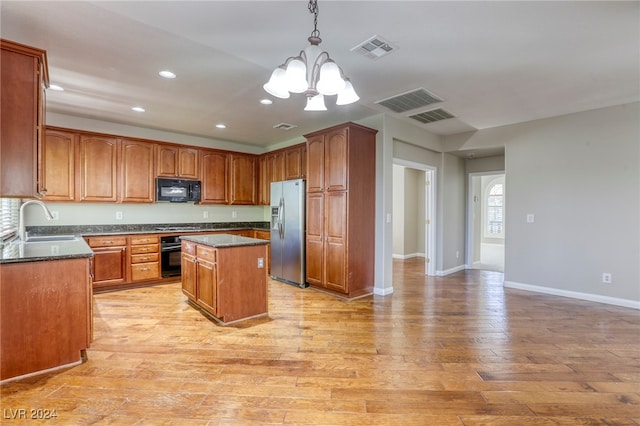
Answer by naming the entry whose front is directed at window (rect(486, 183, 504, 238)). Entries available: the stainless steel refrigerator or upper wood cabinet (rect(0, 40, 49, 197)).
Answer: the upper wood cabinet

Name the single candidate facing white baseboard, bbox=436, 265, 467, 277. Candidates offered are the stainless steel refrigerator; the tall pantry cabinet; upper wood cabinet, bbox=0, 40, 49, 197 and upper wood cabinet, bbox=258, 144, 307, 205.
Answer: upper wood cabinet, bbox=0, 40, 49, 197

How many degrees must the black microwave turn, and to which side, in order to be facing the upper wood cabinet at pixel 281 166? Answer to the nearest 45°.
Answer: approximately 90° to its left

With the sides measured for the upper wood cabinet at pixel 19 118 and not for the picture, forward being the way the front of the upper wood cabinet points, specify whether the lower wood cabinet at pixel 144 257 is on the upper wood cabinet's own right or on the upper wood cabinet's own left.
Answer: on the upper wood cabinet's own left

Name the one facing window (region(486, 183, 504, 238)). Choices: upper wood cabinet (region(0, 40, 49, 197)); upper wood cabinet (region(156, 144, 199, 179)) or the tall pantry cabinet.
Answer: upper wood cabinet (region(0, 40, 49, 197))

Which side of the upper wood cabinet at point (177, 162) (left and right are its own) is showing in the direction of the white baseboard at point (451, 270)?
left

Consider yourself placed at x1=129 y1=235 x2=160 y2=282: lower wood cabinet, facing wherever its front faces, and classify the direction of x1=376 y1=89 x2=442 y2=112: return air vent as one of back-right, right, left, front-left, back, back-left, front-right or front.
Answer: front-left

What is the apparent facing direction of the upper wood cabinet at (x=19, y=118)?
to the viewer's right

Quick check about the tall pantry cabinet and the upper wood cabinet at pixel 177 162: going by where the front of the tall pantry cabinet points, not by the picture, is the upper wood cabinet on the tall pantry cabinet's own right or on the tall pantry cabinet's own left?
on the tall pantry cabinet's own right

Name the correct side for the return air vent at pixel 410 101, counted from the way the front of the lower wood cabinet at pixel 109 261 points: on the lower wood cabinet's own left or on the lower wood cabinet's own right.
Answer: on the lower wood cabinet's own left
